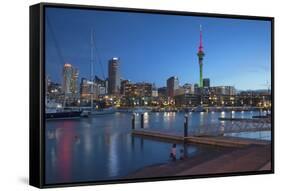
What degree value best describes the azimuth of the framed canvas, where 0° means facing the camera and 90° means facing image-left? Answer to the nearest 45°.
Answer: approximately 315°
